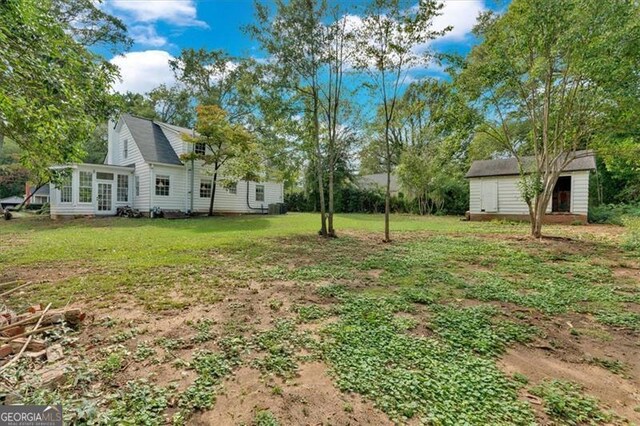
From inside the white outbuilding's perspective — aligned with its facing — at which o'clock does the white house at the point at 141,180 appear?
The white house is roughly at 2 o'clock from the white outbuilding.

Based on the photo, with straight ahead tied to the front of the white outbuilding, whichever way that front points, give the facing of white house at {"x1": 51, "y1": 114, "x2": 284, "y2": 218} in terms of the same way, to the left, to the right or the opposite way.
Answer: to the right

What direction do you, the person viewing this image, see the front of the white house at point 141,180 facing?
facing away from the viewer and to the left of the viewer

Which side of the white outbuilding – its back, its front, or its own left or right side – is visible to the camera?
front

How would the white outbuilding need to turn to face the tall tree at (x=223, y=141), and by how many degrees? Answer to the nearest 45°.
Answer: approximately 45° to its right

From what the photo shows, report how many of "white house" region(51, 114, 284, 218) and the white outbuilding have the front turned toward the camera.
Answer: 1

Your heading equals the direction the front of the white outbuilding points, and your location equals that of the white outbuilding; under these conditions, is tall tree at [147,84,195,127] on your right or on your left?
on your right

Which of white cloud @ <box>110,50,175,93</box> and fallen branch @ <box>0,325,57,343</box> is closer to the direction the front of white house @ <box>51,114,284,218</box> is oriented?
the white cloud

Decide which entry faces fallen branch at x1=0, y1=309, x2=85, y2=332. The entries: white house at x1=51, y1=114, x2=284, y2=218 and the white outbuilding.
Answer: the white outbuilding

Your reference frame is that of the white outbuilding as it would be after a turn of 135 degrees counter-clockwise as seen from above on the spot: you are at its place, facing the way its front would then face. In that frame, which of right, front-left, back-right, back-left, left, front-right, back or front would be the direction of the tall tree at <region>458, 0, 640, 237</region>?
back-right
